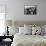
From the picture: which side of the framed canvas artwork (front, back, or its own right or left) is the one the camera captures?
front
